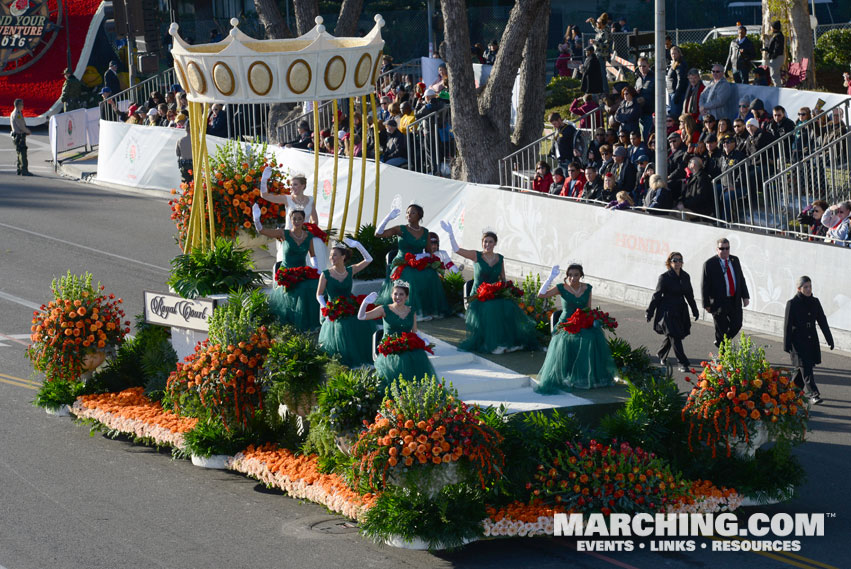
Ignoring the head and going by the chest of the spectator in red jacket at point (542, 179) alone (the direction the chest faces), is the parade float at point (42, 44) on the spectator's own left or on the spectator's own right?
on the spectator's own right

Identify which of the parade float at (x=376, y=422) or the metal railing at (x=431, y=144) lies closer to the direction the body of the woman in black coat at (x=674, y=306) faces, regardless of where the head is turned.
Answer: the parade float

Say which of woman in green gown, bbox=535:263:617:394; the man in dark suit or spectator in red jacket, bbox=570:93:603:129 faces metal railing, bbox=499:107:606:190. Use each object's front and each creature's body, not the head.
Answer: the spectator in red jacket

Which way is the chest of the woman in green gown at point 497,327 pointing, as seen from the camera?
toward the camera

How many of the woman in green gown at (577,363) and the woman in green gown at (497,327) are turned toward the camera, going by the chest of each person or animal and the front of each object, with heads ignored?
2

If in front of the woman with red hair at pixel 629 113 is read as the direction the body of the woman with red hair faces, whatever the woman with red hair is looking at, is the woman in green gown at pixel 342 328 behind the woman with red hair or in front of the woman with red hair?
in front

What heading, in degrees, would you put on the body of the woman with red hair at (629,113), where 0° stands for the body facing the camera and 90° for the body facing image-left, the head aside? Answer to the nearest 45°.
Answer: approximately 45°

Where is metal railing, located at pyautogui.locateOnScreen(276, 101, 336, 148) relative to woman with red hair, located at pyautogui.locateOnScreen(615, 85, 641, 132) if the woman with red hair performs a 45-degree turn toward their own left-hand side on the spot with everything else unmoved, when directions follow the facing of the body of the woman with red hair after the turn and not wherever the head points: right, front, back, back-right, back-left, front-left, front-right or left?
back-right

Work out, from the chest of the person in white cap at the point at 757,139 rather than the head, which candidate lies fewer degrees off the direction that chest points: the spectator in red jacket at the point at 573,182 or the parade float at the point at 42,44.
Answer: the spectator in red jacket

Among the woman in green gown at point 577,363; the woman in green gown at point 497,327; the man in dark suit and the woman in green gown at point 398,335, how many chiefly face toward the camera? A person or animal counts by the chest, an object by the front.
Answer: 4

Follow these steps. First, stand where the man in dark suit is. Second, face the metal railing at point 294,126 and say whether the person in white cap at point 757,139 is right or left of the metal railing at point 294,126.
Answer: right

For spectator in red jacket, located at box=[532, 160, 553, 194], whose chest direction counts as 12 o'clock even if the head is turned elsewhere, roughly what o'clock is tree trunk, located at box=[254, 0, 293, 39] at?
The tree trunk is roughly at 3 o'clock from the spectator in red jacket.

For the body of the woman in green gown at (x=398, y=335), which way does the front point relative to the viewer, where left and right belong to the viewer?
facing the viewer

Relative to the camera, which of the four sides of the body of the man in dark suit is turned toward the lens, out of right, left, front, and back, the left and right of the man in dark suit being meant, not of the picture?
front
